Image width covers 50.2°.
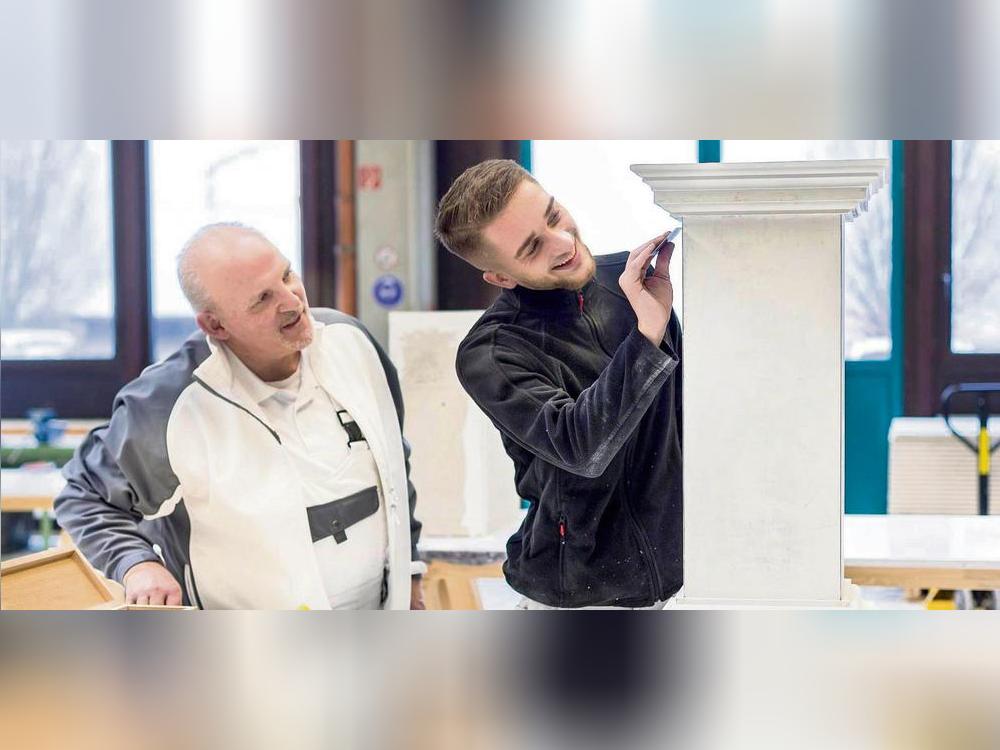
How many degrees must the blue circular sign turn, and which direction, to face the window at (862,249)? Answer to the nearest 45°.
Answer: approximately 90° to its left

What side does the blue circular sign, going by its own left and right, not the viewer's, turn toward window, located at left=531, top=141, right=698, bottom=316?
left

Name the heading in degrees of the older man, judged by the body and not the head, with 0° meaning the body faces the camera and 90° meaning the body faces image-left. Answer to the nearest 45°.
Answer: approximately 315°

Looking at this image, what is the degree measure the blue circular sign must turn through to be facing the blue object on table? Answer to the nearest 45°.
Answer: approximately 90° to its right

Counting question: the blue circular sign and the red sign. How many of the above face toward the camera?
2

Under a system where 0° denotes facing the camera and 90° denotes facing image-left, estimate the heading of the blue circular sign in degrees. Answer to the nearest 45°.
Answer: approximately 0°

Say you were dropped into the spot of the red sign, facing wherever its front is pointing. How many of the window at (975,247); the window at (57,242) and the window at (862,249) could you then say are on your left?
2

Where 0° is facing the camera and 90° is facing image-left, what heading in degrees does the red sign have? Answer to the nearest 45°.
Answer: approximately 0°

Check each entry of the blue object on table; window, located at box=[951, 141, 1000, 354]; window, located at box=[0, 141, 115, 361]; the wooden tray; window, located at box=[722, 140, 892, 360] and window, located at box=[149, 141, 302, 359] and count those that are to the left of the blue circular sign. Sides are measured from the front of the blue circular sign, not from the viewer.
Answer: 2

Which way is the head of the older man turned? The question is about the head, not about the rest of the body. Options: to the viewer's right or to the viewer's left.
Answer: to the viewer's right

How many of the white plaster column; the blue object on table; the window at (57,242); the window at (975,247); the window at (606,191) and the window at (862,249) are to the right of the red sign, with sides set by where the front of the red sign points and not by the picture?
2

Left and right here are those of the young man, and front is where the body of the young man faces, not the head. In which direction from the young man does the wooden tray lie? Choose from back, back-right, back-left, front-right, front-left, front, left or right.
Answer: back-right

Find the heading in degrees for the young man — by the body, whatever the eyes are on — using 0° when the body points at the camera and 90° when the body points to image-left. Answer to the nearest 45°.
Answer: approximately 315°

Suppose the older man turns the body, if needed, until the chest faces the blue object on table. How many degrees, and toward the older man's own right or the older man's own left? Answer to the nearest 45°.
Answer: approximately 135° to the older man's own right
